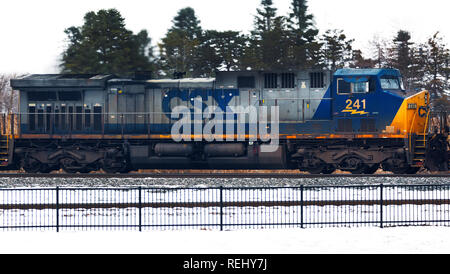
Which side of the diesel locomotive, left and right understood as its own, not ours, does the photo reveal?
right

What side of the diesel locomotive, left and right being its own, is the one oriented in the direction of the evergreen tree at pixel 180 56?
left

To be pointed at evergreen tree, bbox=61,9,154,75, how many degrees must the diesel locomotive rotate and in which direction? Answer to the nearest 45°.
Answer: approximately 135° to its left

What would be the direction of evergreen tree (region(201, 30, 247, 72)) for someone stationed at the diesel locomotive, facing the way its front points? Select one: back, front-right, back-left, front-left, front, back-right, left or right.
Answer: left

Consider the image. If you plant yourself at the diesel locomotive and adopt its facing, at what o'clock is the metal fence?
The metal fence is roughly at 3 o'clock from the diesel locomotive.

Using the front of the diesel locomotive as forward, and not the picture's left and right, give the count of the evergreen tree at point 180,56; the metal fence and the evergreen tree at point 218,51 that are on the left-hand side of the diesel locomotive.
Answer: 2
